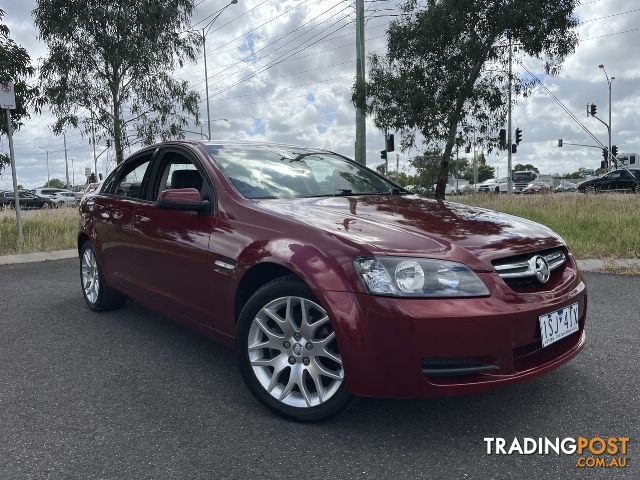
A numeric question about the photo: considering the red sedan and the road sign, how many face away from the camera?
0

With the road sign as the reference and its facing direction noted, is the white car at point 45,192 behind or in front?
behind

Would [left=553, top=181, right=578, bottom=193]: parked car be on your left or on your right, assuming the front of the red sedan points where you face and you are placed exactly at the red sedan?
on your left

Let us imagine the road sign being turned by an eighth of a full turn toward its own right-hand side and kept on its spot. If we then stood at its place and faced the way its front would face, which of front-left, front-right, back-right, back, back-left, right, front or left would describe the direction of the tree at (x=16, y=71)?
back-right

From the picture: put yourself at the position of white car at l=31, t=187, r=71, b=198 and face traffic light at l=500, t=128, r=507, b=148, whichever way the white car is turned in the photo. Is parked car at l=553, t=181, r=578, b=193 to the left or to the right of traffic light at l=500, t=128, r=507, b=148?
left

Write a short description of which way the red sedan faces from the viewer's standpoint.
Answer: facing the viewer and to the right of the viewer

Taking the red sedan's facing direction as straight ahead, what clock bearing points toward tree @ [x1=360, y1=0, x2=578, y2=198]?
The tree is roughly at 8 o'clock from the red sedan.

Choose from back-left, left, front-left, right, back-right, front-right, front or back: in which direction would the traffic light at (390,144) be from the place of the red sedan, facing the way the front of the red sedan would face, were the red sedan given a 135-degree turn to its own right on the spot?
right

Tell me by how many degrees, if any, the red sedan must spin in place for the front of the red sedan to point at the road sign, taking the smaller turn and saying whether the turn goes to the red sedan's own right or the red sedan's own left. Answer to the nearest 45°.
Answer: approximately 180°

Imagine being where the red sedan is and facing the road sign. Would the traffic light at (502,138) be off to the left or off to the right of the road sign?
right
